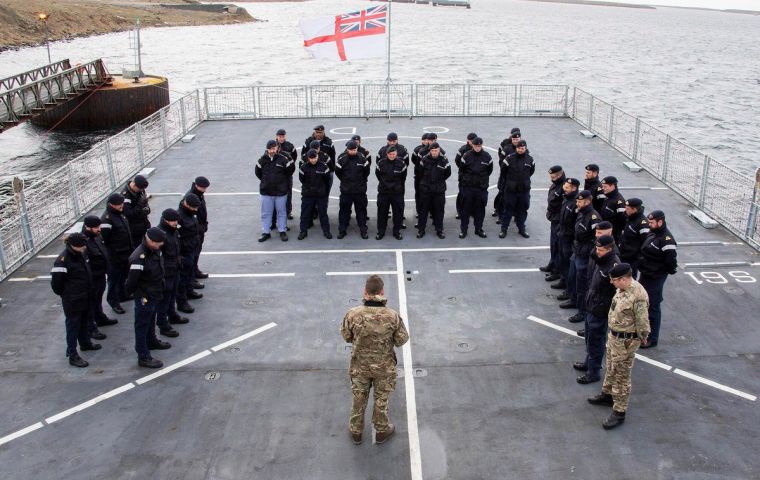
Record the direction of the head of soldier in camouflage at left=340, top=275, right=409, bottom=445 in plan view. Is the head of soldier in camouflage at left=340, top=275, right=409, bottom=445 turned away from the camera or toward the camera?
away from the camera

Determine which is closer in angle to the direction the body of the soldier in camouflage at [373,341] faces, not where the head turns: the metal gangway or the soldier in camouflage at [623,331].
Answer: the metal gangway

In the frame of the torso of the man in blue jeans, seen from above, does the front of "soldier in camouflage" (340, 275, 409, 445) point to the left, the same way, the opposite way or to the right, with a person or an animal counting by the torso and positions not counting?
the opposite way

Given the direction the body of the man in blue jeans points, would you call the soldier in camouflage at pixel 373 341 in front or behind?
in front

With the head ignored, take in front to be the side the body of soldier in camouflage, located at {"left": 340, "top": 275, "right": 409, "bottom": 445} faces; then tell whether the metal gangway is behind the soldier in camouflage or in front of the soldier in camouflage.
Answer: in front

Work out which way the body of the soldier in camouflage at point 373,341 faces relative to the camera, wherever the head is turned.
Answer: away from the camera

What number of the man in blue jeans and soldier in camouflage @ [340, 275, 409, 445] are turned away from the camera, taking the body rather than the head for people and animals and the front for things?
1

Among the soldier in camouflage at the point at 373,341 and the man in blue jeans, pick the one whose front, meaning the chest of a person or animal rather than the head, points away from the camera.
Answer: the soldier in camouflage

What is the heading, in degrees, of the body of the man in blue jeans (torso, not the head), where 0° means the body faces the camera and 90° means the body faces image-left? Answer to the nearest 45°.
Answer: approximately 0°

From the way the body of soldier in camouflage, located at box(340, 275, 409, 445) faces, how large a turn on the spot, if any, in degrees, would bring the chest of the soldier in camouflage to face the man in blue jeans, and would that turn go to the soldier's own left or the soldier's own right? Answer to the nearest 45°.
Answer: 0° — they already face them

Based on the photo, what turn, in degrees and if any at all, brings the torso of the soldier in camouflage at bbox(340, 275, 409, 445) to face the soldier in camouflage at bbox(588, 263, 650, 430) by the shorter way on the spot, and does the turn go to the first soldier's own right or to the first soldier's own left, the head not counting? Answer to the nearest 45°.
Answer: approximately 90° to the first soldier's own right

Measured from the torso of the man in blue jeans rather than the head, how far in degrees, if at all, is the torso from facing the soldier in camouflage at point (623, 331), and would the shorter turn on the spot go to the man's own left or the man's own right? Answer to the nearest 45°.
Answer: approximately 45° to the man's own left

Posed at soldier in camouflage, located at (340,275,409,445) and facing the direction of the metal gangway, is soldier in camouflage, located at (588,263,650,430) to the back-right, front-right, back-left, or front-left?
back-right
